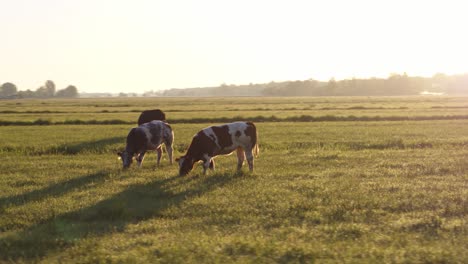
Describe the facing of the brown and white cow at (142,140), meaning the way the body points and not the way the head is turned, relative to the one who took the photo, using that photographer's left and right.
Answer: facing the viewer and to the left of the viewer

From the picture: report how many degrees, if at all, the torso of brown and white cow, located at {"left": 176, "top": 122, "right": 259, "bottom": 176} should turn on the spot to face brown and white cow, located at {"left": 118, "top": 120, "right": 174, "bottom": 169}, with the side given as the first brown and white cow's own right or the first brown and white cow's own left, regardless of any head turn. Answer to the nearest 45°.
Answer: approximately 45° to the first brown and white cow's own right

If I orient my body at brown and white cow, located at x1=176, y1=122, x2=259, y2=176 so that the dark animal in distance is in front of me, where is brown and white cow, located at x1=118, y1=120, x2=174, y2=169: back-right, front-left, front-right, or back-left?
front-left

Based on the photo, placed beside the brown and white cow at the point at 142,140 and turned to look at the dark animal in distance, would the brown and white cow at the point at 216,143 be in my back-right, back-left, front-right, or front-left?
back-right

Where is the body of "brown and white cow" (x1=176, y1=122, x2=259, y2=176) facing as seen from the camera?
to the viewer's left

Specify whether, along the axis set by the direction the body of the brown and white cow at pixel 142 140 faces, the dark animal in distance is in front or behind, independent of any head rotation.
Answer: behind

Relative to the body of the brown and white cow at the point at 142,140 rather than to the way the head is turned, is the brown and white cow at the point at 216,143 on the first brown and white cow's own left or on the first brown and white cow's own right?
on the first brown and white cow's own left

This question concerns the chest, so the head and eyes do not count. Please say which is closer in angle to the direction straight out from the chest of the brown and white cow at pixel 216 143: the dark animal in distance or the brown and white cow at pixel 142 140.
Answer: the brown and white cow
